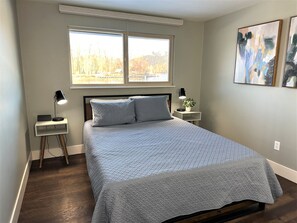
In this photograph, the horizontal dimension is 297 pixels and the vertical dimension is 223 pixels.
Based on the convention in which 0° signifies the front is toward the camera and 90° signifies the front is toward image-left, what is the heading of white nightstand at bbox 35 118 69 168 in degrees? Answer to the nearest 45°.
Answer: approximately 0°

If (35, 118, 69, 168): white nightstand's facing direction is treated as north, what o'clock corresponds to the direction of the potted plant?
The potted plant is roughly at 9 o'clock from the white nightstand.

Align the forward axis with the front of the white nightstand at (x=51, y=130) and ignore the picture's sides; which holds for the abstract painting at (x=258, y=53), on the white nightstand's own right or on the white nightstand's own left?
on the white nightstand's own left

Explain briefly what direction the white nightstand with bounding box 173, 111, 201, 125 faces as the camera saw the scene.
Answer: facing the viewer and to the right of the viewer

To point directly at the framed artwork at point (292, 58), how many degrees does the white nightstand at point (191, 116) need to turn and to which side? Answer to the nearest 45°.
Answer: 0° — it already faces it

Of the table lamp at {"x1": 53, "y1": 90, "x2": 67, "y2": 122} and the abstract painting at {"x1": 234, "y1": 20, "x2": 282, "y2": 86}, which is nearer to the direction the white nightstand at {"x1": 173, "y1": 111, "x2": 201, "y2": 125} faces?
the abstract painting

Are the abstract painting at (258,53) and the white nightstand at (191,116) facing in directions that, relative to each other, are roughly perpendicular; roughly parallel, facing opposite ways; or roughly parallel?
roughly perpendicular

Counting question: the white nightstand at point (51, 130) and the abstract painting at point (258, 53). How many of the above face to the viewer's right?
0

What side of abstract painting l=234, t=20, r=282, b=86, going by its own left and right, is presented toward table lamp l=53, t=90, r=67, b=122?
front

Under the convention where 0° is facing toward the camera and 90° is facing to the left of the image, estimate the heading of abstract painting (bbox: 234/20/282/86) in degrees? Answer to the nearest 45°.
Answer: approximately 45°

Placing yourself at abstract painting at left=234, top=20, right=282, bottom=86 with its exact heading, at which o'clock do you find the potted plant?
The potted plant is roughly at 2 o'clock from the abstract painting.

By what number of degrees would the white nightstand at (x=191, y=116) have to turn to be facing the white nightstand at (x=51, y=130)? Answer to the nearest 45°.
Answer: approximately 90° to its right

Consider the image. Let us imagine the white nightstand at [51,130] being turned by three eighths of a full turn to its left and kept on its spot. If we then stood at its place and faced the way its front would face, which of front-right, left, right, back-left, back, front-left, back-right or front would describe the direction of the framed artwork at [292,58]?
right
